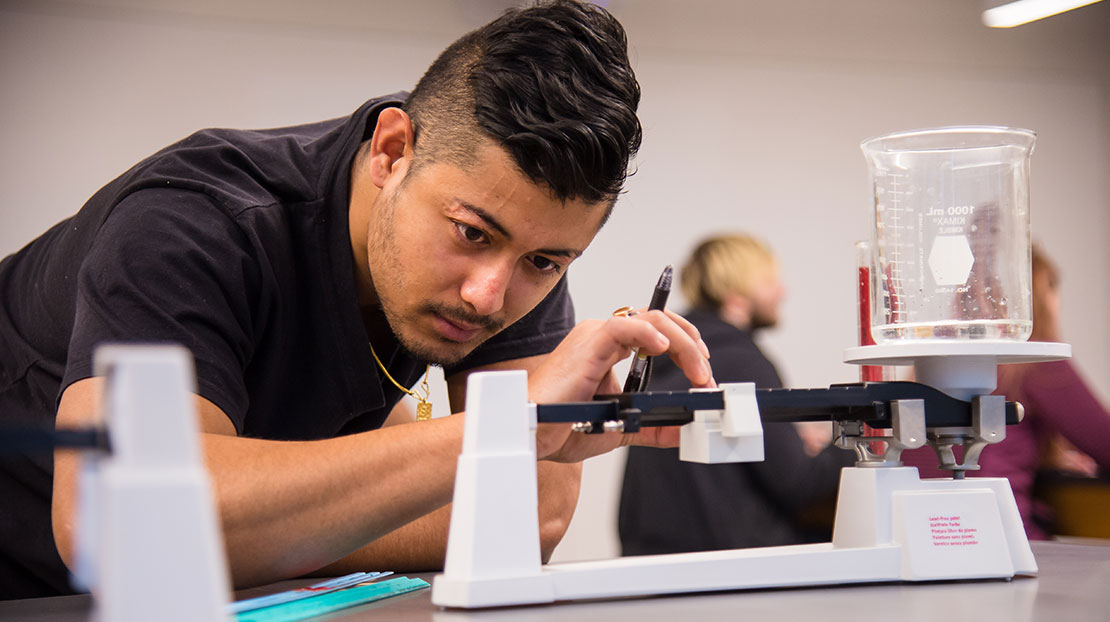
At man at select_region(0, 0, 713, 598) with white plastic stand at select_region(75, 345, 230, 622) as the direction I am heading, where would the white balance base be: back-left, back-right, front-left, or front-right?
front-left

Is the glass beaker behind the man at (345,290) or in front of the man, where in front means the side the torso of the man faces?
in front

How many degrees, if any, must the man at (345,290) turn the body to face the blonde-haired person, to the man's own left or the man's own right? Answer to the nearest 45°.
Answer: approximately 90° to the man's own left

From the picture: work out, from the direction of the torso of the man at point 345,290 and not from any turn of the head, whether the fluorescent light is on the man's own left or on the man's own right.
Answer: on the man's own left

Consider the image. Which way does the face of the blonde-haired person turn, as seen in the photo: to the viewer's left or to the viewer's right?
to the viewer's right

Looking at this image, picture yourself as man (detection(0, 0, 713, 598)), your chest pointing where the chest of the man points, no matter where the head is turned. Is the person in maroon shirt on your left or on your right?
on your left

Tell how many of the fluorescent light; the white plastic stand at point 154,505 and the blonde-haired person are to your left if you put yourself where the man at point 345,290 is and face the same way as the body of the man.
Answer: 2

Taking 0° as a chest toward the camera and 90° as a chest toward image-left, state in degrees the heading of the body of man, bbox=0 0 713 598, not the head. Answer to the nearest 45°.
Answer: approximately 315°

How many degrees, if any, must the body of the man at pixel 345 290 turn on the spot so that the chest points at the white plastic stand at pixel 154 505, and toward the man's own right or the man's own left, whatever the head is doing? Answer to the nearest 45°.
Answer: approximately 45° to the man's own right

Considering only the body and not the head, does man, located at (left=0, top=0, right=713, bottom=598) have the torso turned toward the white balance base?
yes

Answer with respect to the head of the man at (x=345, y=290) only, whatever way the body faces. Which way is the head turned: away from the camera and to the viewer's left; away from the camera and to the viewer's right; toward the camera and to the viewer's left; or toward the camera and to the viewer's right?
toward the camera and to the viewer's right
